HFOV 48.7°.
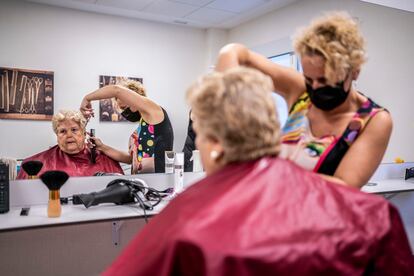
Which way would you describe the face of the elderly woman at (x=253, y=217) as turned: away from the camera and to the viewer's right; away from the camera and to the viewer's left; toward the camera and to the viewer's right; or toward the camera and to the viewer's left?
away from the camera and to the viewer's left

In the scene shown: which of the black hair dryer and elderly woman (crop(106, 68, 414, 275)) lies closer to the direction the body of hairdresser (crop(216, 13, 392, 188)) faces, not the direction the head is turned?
the elderly woman

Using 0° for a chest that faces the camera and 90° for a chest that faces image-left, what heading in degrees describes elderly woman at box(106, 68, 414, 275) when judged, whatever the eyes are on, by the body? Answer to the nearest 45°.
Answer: approximately 135°

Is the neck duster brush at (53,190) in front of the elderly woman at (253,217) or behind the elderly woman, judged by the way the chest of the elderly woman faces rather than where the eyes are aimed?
in front

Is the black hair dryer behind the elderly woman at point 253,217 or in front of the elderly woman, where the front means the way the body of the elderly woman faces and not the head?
in front

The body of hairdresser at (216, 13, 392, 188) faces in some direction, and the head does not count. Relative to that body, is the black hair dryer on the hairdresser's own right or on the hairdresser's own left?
on the hairdresser's own right
